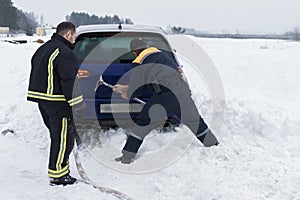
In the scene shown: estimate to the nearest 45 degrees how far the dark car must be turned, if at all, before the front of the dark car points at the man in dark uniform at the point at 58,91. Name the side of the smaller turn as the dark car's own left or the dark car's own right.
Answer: approximately 180°

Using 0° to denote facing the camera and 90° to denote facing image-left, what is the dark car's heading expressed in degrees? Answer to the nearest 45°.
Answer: approximately 180°

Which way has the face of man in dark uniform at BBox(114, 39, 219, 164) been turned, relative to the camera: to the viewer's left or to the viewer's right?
to the viewer's left

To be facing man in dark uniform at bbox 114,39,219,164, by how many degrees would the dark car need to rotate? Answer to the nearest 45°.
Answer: approximately 135° to its right
